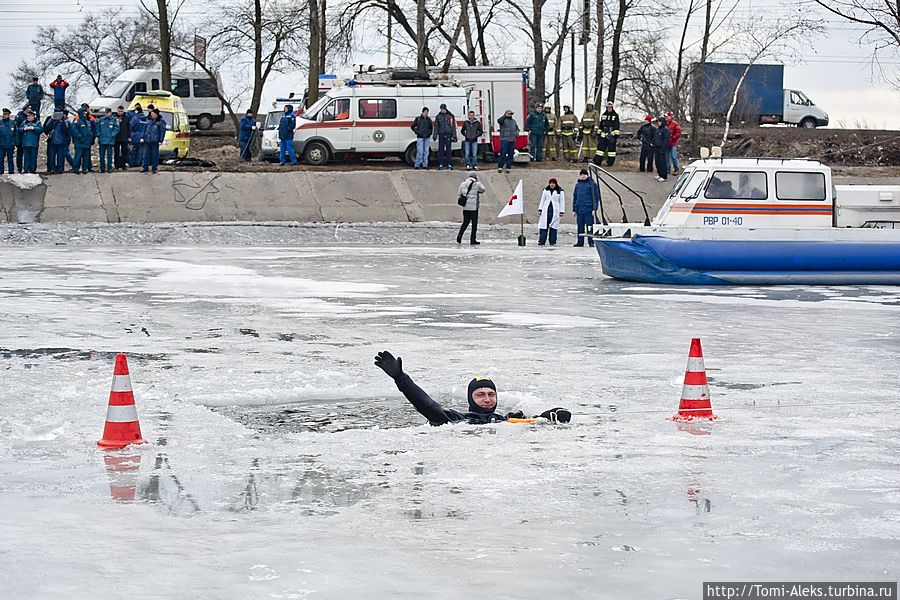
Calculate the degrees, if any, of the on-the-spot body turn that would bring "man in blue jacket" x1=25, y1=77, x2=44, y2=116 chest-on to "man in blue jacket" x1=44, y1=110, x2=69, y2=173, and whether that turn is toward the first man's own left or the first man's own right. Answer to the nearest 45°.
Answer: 0° — they already face them

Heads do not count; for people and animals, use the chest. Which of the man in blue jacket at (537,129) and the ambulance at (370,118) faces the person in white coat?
the man in blue jacket

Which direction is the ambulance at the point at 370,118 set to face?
to the viewer's left

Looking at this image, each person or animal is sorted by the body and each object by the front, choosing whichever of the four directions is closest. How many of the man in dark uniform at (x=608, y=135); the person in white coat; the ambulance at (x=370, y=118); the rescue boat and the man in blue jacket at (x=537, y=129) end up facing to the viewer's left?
2

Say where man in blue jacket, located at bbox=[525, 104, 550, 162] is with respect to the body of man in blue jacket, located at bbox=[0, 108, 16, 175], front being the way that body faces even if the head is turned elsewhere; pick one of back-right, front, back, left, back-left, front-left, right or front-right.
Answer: left

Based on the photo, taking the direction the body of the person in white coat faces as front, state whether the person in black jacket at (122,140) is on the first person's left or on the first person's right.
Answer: on the first person's right

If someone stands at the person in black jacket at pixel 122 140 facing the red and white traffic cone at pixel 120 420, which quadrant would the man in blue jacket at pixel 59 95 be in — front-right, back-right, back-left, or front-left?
back-right

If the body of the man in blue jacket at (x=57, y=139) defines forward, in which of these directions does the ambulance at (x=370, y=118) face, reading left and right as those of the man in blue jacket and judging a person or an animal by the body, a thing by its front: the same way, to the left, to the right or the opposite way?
to the right

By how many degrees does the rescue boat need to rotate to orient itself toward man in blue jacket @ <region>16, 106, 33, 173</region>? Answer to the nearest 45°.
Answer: approximately 45° to its right

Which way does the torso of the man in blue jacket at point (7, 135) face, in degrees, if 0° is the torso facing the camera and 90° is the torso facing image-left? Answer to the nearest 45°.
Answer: approximately 0°

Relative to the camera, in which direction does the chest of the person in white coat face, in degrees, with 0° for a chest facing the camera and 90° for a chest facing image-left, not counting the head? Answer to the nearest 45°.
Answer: approximately 0°

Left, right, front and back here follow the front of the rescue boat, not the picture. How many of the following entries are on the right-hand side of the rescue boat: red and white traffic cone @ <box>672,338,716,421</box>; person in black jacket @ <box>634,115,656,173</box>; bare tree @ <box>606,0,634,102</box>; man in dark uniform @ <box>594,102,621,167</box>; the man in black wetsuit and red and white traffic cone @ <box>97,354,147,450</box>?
3

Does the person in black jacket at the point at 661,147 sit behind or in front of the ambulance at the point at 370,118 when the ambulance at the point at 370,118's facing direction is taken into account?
behind

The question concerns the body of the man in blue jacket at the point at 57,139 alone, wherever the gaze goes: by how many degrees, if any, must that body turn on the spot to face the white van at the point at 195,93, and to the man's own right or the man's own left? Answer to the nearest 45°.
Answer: approximately 180°

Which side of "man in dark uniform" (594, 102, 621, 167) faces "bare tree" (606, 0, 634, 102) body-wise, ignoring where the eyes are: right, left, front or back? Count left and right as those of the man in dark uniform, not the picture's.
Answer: back
